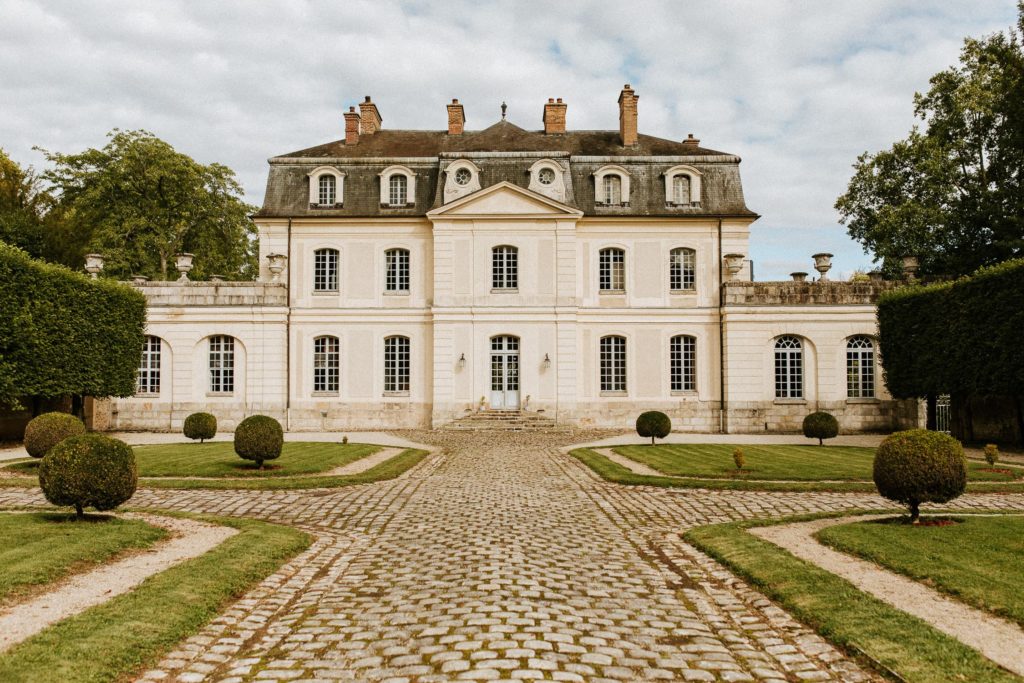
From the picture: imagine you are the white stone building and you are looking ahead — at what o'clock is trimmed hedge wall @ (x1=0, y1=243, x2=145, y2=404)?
The trimmed hedge wall is roughly at 2 o'clock from the white stone building.

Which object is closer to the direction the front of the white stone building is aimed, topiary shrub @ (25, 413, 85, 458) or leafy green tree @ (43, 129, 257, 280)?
the topiary shrub

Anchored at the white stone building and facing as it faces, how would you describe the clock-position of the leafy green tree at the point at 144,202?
The leafy green tree is roughly at 4 o'clock from the white stone building.

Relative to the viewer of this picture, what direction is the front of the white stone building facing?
facing the viewer

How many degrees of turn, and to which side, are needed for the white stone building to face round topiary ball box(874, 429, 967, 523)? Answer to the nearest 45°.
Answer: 0° — it already faces it

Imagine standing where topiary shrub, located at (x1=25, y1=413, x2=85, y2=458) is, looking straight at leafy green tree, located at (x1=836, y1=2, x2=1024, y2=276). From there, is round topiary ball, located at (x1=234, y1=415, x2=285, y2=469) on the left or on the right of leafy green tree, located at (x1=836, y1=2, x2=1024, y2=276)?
right

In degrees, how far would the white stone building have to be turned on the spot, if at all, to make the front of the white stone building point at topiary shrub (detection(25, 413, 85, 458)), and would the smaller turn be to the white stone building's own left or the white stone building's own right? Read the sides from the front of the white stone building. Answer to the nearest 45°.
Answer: approximately 45° to the white stone building's own right

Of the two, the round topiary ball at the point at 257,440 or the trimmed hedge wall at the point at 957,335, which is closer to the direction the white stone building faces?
the round topiary ball

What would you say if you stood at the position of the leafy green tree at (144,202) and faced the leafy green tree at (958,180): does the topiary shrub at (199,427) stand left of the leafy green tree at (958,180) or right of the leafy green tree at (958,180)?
right

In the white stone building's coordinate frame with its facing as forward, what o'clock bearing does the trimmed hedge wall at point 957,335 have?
The trimmed hedge wall is roughly at 10 o'clock from the white stone building.

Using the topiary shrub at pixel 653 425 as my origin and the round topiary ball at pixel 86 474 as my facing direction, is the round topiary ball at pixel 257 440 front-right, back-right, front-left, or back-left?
front-right

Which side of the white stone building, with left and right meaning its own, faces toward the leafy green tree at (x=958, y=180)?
left

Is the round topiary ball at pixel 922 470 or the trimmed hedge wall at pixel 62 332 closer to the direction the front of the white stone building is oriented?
the round topiary ball

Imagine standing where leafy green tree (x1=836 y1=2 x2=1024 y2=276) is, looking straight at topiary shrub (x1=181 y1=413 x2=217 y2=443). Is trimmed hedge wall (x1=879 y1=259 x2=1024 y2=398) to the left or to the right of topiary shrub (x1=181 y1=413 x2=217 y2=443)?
left

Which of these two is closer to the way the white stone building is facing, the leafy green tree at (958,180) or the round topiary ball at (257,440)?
the round topiary ball
